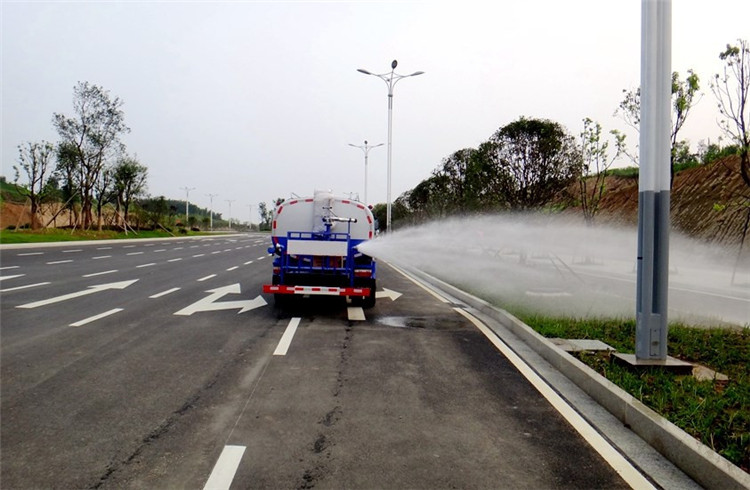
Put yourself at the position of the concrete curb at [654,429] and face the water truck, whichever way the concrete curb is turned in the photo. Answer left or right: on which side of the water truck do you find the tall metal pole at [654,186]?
right

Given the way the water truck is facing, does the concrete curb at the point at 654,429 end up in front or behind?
behind

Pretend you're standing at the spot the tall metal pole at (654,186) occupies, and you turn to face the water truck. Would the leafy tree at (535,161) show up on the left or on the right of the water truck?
right

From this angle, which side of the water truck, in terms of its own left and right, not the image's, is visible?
back

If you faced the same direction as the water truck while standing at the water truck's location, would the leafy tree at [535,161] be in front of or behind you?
in front

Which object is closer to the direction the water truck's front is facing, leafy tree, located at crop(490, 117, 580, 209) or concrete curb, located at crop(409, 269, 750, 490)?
the leafy tree

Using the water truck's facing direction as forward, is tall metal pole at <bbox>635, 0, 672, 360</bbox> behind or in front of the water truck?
behind
